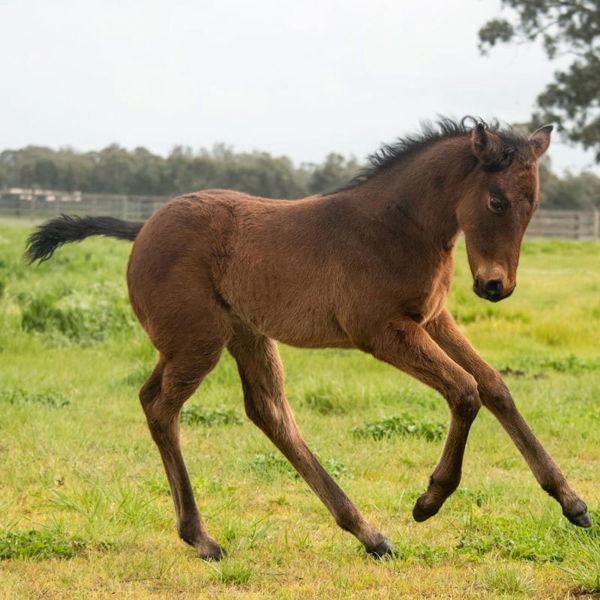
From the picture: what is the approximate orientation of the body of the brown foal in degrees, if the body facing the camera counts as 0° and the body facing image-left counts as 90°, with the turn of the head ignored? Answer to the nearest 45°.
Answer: approximately 270°

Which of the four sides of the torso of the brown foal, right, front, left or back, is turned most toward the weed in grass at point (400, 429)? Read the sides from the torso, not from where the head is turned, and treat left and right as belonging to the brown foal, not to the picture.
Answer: left

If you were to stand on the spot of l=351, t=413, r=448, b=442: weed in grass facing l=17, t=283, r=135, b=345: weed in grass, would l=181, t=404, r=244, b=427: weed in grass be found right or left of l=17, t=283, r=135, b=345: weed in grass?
left

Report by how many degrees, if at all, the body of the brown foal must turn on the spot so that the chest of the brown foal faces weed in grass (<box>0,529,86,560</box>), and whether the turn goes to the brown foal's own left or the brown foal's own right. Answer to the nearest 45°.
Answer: approximately 180°

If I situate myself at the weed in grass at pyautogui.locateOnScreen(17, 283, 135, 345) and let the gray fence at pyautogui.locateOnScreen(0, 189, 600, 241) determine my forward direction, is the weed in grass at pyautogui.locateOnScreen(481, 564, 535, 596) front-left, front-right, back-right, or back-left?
back-right

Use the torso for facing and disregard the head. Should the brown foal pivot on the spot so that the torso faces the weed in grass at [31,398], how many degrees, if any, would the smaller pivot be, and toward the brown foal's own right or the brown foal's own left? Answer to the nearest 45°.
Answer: approximately 135° to the brown foal's own left

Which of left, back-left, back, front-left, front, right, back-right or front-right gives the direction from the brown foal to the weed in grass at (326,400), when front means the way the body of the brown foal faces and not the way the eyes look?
left

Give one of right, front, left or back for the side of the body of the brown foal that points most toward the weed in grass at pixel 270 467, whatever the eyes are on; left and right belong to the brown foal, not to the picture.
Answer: left
